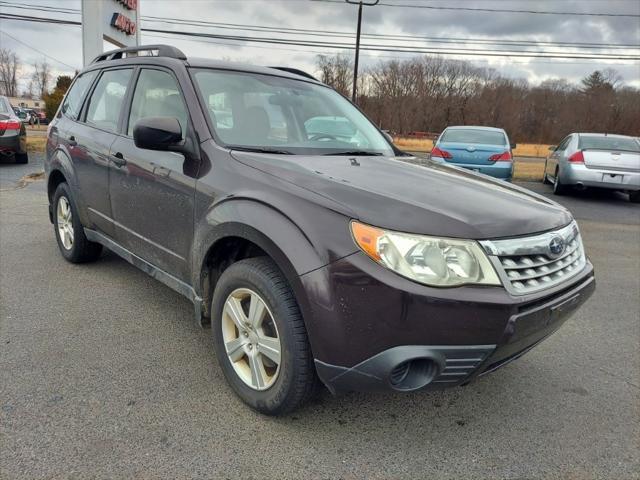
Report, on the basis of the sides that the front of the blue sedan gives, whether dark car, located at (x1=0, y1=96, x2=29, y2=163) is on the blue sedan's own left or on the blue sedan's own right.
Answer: on the blue sedan's own left

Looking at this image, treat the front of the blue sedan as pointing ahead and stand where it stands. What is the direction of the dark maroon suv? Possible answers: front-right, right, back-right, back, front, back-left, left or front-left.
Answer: back

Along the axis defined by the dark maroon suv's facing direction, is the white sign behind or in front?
behind

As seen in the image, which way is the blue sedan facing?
away from the camera

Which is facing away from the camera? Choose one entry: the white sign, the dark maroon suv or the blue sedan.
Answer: the blue sedan

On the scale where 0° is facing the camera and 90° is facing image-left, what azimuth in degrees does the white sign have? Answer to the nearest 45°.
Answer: approximately 315°

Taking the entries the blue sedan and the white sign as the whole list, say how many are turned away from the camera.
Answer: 1

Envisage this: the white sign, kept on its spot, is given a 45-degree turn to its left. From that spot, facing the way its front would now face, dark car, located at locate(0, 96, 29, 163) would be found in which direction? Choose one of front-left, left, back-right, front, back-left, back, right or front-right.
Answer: back-right

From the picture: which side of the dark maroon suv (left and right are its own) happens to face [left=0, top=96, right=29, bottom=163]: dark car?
back

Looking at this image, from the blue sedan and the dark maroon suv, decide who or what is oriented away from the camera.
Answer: the blue sedan

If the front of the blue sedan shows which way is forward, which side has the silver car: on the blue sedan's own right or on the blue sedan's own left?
on the blue sedan's own right

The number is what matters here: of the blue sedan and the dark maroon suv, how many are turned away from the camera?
1
